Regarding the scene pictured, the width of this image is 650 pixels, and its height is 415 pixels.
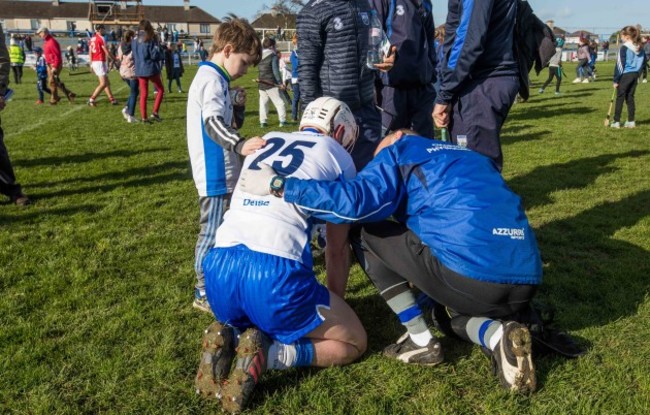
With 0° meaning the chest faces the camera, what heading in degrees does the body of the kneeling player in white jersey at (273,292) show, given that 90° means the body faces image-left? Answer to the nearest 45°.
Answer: approximately 225°

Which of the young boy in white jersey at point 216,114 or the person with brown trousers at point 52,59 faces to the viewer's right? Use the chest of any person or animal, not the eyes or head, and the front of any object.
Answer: the young boy in white jersey

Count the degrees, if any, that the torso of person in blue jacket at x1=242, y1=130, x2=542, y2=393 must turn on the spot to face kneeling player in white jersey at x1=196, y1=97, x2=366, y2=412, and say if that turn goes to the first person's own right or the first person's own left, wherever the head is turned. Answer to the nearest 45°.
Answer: approximately 45° to the first person's own left

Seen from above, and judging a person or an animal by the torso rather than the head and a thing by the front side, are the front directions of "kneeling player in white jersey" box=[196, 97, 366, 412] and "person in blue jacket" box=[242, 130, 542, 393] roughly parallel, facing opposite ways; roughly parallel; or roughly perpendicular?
roughly perpendicular

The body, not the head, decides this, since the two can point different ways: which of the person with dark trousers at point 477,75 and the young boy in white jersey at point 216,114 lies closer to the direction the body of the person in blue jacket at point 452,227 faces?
the young boy in white jersey

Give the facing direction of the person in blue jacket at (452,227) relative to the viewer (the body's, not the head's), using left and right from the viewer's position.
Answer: facing away from the viewer and to the left of the viewer

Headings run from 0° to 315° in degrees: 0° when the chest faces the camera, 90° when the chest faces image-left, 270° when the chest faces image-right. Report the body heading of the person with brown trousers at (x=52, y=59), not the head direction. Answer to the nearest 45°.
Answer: approximately 90°

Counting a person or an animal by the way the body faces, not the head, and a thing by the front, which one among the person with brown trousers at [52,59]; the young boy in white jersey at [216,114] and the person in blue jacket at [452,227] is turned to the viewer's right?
the young boy in white jersey

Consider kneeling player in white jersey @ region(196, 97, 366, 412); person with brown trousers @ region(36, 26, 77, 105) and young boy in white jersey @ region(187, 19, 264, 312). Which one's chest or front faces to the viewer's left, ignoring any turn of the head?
the person with brown trousers

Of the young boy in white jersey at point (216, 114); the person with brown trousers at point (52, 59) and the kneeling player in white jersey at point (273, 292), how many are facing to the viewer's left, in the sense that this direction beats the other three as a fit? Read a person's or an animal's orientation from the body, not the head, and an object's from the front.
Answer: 1

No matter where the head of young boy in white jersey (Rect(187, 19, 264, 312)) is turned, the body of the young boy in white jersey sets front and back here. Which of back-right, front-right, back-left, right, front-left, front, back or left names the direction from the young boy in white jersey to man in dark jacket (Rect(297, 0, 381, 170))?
front-left

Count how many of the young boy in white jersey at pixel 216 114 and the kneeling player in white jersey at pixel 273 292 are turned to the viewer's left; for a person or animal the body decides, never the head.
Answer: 0

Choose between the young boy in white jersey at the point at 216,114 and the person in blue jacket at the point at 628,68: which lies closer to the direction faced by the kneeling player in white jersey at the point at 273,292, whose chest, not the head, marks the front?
the person in blue jacket

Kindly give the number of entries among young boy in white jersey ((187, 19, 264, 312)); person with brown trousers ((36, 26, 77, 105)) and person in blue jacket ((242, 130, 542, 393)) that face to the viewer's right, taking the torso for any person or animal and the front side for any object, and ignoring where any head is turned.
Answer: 1

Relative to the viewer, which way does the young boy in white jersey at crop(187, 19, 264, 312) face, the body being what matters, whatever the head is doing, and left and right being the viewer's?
facing to the right of the viewer
